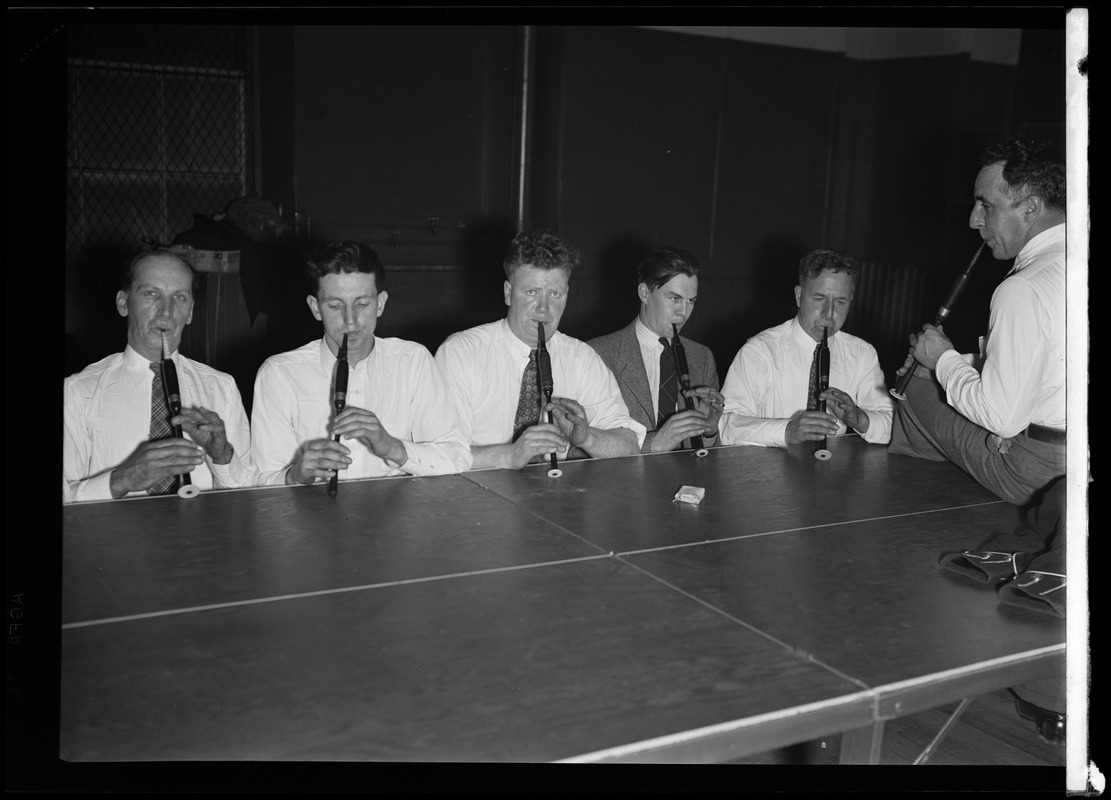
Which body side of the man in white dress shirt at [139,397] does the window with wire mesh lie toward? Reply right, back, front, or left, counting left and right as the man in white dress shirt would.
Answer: back

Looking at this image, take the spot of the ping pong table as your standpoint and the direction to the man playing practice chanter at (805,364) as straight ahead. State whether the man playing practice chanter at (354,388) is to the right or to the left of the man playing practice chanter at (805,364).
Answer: left

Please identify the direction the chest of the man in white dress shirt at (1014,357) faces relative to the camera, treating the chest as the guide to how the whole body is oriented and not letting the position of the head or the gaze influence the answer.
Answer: to the viewer's left

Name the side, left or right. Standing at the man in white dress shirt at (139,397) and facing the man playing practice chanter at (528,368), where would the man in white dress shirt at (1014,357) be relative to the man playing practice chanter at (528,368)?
right

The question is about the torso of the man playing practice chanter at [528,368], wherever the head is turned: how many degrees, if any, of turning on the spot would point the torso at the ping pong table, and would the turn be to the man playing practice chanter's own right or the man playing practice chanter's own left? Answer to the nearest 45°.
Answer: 0° — they already face it

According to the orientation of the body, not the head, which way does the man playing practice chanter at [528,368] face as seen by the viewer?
toward the camera

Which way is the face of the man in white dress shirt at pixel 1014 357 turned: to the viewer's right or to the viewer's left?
to the viewer's left

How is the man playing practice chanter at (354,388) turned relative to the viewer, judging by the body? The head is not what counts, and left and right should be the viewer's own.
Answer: facing the viewer
